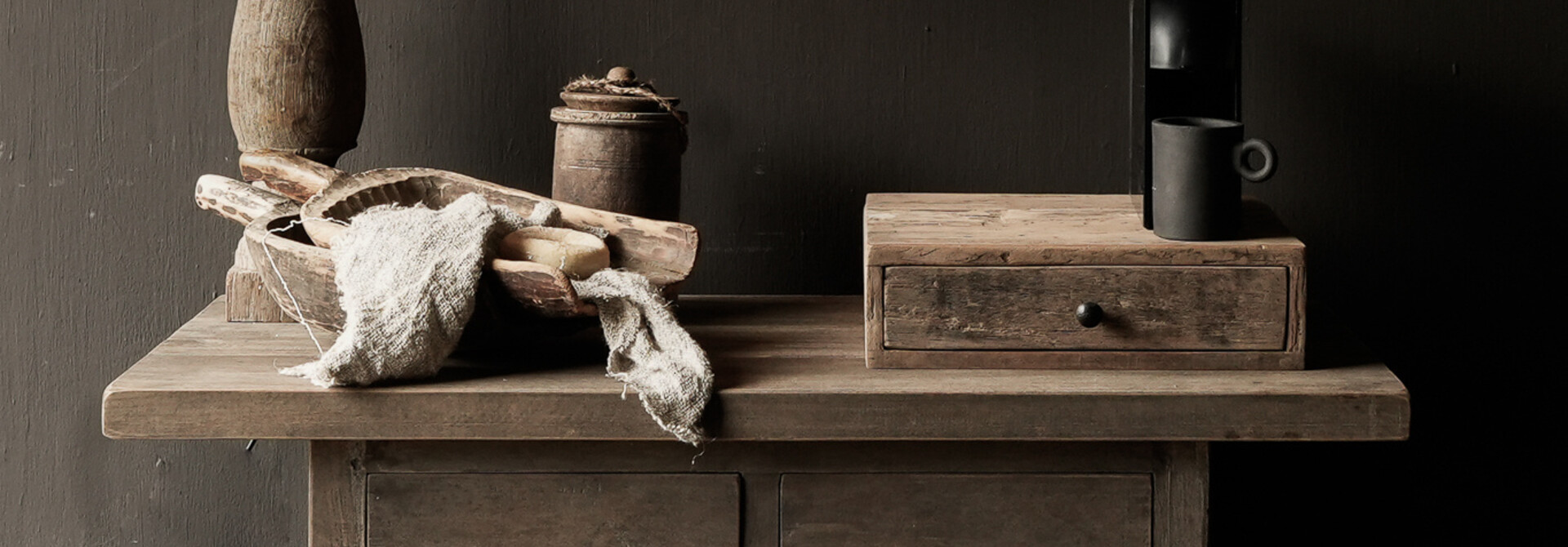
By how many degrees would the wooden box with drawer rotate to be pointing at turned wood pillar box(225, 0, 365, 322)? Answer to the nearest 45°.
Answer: approximately 90° to its right

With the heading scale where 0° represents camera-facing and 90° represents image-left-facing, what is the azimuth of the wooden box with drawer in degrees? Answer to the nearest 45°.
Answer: approximately 0°
